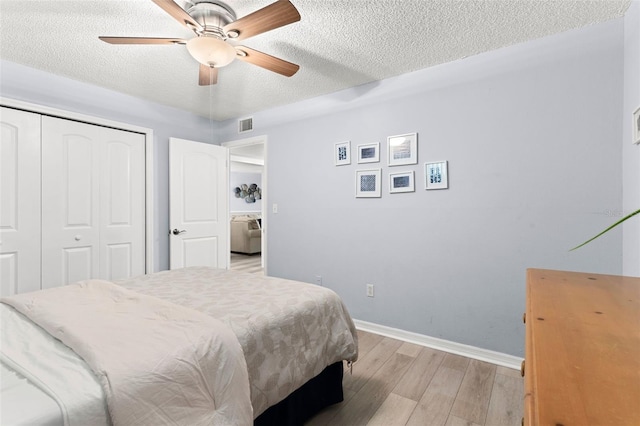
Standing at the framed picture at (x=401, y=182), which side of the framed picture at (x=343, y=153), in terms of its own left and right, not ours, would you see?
left

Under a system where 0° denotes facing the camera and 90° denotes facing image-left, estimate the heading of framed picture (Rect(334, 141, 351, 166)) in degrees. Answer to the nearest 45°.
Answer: approximately 45°

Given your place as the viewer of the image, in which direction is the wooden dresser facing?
facing to the left of the viewer

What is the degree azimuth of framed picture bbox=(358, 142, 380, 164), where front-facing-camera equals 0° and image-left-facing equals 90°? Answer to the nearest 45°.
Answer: approximately 45°

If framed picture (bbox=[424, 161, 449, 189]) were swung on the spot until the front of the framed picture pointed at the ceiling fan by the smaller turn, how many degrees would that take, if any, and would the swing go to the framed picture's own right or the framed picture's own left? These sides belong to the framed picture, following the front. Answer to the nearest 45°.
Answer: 0° — it already faces it

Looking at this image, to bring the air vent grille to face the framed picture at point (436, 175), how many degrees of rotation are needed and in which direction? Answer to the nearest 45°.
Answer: approximately 90° to its left

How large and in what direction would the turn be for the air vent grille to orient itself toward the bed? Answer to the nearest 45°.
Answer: approximately 45° to its left

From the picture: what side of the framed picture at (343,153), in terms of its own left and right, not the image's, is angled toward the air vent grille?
right

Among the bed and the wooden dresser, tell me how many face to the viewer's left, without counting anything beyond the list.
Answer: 1
